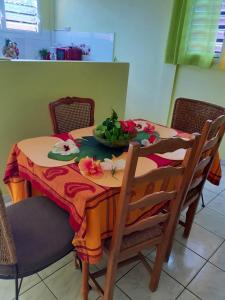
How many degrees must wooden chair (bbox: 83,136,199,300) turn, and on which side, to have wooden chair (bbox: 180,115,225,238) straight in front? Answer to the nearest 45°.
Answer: approximately 90° to its right

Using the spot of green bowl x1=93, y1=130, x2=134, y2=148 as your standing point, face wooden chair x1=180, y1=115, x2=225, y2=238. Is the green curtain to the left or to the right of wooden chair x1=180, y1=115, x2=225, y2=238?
left

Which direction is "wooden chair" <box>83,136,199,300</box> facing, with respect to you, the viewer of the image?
facing away from the viewer and to the left of the viewer
